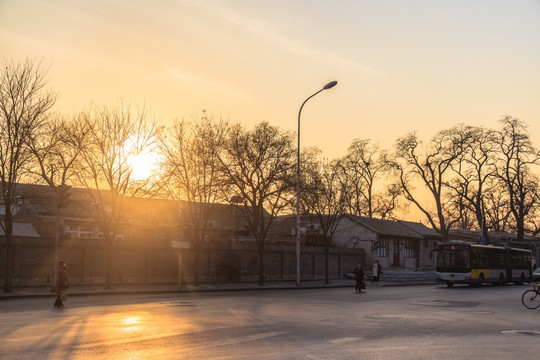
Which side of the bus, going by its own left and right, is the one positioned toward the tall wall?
front

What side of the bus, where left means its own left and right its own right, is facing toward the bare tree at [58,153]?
front

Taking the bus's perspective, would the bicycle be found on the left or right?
on its left

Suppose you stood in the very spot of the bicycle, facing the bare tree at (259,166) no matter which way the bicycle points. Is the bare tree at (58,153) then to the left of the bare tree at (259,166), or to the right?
left

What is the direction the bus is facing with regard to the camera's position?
facing the viewer and to the left of the viewer
